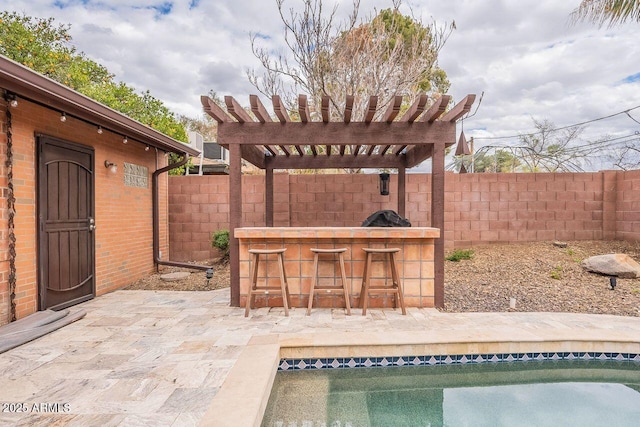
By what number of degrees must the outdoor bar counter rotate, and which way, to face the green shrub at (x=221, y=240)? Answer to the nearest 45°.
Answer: approximately 135° to its right

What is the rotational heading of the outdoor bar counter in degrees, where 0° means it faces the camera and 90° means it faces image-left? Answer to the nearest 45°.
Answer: approximately 0°

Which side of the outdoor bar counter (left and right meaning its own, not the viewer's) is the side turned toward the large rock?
left

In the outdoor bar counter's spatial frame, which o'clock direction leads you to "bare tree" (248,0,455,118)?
The bare tree is roughly at 6 o'clock from the outdoor bar counter.

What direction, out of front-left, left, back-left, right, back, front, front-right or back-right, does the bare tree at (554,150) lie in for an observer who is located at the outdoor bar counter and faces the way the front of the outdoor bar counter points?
back-left

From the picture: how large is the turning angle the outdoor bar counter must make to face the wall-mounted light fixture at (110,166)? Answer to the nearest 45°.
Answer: approximately 90° to its right

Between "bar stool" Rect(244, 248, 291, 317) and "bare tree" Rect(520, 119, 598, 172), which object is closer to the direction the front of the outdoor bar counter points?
the bar stool
